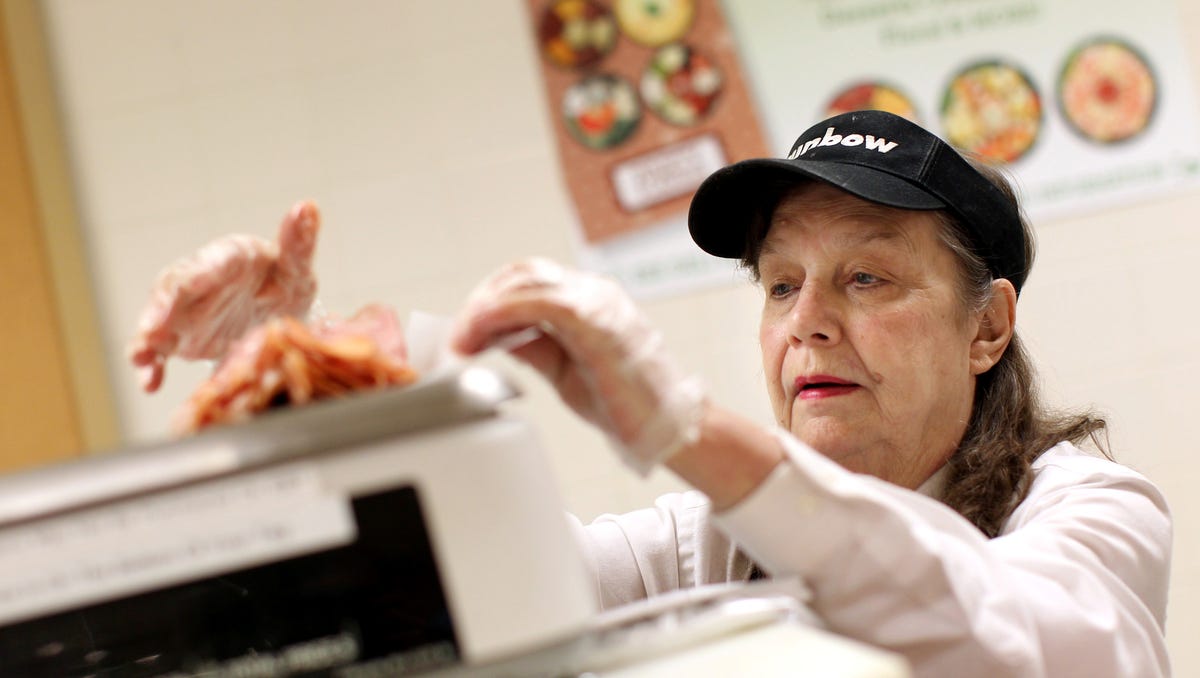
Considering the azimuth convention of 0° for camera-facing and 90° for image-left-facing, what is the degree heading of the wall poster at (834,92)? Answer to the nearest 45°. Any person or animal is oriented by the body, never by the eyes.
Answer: approximately 0°

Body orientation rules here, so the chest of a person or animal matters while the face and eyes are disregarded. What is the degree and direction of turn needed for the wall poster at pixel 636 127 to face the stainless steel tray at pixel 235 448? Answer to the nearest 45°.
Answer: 0° — it already faces it

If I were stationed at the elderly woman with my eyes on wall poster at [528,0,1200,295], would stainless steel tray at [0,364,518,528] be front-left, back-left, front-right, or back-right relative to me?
back-left

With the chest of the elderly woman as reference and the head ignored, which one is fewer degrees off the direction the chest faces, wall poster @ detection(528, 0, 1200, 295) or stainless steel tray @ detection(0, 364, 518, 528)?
the stainless steel tray

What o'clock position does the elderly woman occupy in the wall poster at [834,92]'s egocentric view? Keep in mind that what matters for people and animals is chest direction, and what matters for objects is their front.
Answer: The elderly woman is roughly at 12 o'clock from the wall poster.

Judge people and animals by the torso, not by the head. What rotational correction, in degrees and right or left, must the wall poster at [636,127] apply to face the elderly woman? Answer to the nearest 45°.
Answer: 0° — it already faces them
